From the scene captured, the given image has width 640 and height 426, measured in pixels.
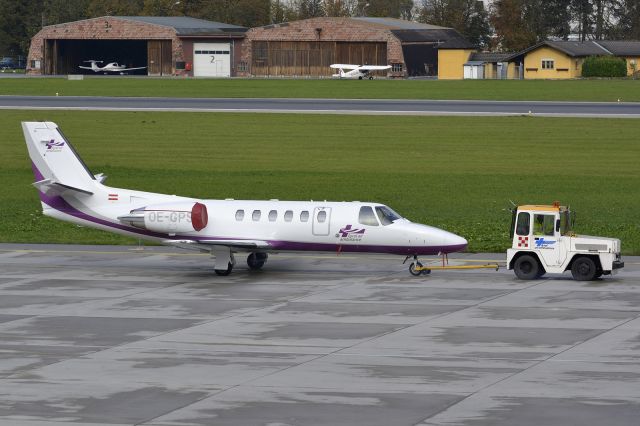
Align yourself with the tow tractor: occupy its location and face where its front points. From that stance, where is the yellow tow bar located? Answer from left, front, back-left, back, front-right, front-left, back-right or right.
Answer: back

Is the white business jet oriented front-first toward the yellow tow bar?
yes

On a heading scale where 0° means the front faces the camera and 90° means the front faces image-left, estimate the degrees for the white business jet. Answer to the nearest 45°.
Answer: approximately 270°

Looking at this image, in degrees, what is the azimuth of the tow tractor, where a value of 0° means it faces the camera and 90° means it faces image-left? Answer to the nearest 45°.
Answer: approximately 270°

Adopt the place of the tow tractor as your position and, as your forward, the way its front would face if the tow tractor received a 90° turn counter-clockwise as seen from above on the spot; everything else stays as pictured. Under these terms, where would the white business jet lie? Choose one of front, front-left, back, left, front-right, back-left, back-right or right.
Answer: left
